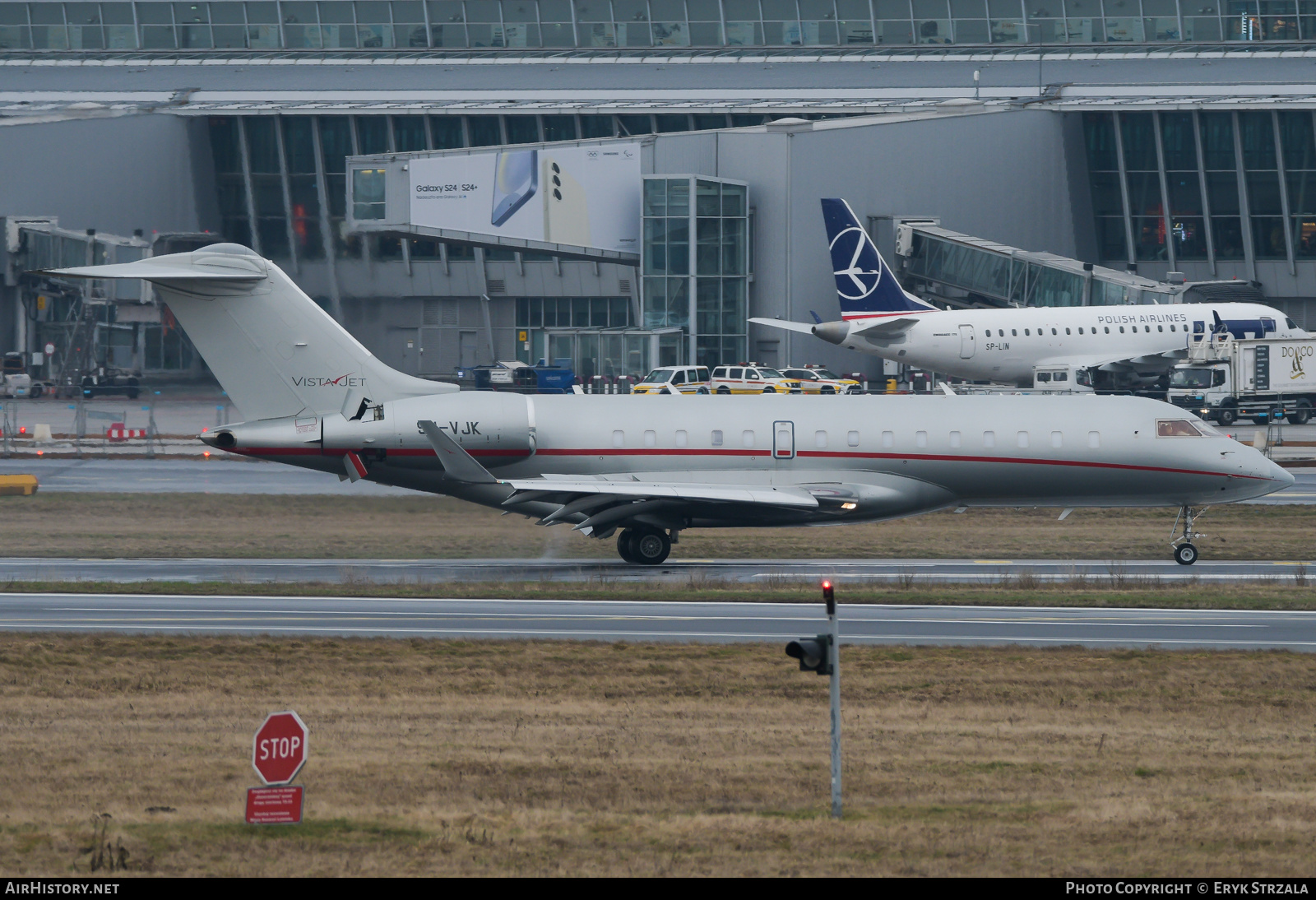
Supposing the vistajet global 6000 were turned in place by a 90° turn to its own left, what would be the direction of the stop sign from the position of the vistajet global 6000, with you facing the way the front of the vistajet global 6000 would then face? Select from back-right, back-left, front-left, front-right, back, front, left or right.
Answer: back

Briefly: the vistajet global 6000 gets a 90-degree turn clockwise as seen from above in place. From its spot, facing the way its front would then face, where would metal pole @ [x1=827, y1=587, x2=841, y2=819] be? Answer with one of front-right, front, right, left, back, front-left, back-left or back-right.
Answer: front

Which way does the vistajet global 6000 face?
to the viewer's right
